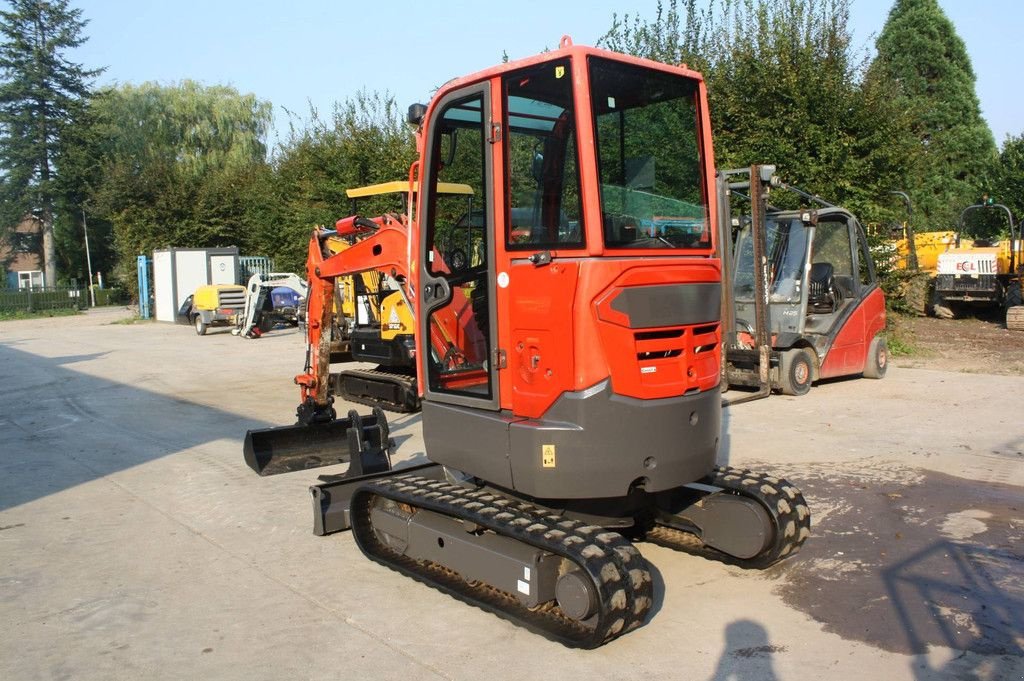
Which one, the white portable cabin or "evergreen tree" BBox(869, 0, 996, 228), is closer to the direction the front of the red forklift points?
the white portable cabin

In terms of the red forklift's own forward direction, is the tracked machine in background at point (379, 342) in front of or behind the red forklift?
in front

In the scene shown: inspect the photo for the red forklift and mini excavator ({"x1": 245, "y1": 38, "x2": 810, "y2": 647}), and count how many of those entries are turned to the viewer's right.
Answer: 0

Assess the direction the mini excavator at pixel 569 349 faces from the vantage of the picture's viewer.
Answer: facing away from the viewer and to the left of the viewer

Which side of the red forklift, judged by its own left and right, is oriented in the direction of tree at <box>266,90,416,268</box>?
right

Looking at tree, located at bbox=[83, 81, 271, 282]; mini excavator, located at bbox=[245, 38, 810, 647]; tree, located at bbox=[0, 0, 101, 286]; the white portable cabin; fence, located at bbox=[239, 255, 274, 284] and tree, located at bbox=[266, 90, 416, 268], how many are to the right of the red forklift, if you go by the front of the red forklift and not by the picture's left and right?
5

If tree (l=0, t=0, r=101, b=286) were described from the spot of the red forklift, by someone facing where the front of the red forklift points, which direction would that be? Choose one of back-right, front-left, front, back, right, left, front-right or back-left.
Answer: right

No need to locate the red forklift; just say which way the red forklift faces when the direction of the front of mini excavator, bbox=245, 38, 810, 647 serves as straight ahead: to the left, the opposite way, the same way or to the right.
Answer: to the left

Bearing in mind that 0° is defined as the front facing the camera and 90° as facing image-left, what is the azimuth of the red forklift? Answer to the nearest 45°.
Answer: approximately 45°

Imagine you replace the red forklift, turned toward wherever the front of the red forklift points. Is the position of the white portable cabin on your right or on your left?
on your right

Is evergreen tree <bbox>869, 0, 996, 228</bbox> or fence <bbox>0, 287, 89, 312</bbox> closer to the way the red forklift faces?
the fence

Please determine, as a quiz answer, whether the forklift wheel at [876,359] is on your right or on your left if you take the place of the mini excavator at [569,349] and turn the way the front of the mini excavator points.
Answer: on your right

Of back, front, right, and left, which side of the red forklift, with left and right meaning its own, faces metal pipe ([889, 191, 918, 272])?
back
